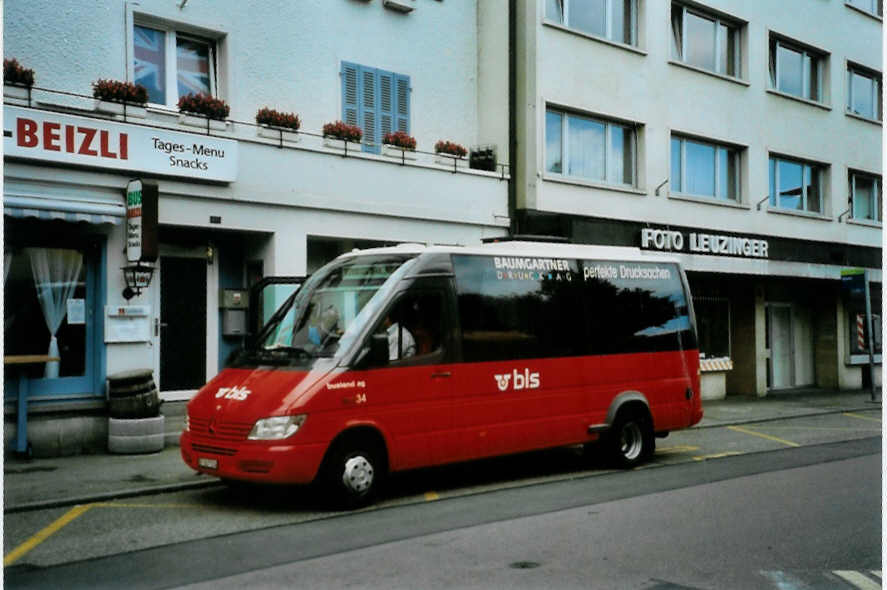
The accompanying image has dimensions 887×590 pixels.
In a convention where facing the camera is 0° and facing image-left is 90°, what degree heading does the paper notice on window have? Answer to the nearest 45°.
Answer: approximately 0°

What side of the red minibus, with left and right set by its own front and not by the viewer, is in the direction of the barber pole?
back

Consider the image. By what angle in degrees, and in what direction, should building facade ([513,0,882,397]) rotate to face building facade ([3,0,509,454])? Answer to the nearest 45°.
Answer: approximately 90° to its right

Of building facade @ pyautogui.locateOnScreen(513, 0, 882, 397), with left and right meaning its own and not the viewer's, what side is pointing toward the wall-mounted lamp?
right

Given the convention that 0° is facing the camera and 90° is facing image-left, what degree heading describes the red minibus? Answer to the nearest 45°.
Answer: approximately 45°

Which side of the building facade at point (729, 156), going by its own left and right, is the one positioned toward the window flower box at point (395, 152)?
right

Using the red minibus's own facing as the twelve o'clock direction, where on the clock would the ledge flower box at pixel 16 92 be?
The ledge flower box is roughly at 2 o'clock from the red minibus.

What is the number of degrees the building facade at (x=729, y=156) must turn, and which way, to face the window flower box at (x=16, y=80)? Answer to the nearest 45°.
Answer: approximately 90° to its right

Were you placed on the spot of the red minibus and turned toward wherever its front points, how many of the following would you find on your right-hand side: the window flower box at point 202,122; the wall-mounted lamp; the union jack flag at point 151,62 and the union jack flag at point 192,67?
4

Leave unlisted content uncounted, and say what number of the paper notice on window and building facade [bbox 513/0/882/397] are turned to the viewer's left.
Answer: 0

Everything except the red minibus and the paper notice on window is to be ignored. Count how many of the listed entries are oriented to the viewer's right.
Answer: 0

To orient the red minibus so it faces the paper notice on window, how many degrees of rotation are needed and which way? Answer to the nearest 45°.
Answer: approximately 90° to its right

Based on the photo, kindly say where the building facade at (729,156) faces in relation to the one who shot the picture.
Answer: facing the viewer and to the right of the viewer

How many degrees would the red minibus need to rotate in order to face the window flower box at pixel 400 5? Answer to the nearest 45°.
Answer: approximately 135° to its right
